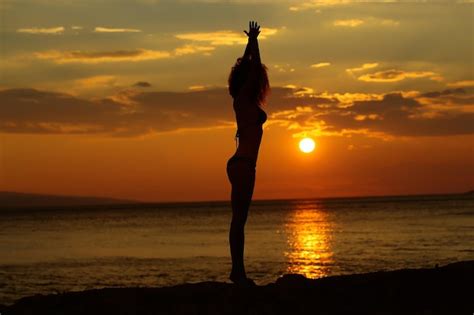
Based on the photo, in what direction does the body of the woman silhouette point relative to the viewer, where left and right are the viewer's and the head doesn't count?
facing to the right of the viewer
